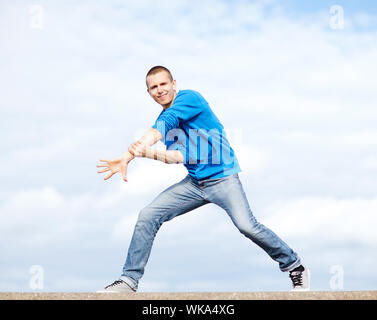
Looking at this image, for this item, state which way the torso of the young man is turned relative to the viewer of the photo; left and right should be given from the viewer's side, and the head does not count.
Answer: facing the viewer and to the left of the viewer
